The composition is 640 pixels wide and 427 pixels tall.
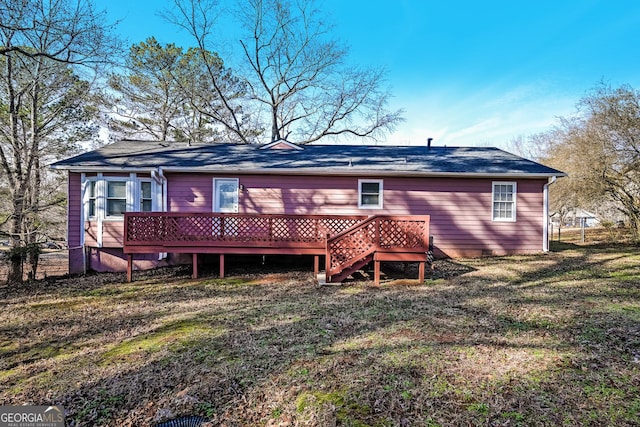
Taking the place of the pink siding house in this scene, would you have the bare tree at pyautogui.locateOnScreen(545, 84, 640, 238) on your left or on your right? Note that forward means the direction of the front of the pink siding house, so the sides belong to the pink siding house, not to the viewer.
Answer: on your right

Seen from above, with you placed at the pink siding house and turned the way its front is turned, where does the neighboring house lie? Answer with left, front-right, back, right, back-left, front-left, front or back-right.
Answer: front-right

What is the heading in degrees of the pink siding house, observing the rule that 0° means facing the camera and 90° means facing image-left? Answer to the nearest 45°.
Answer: approximately 180°

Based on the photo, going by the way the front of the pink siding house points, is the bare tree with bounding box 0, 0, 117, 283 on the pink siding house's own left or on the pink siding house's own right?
on the pink siding house's own left

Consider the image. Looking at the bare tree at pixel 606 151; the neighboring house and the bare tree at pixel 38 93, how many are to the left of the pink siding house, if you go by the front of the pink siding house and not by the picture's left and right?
1
